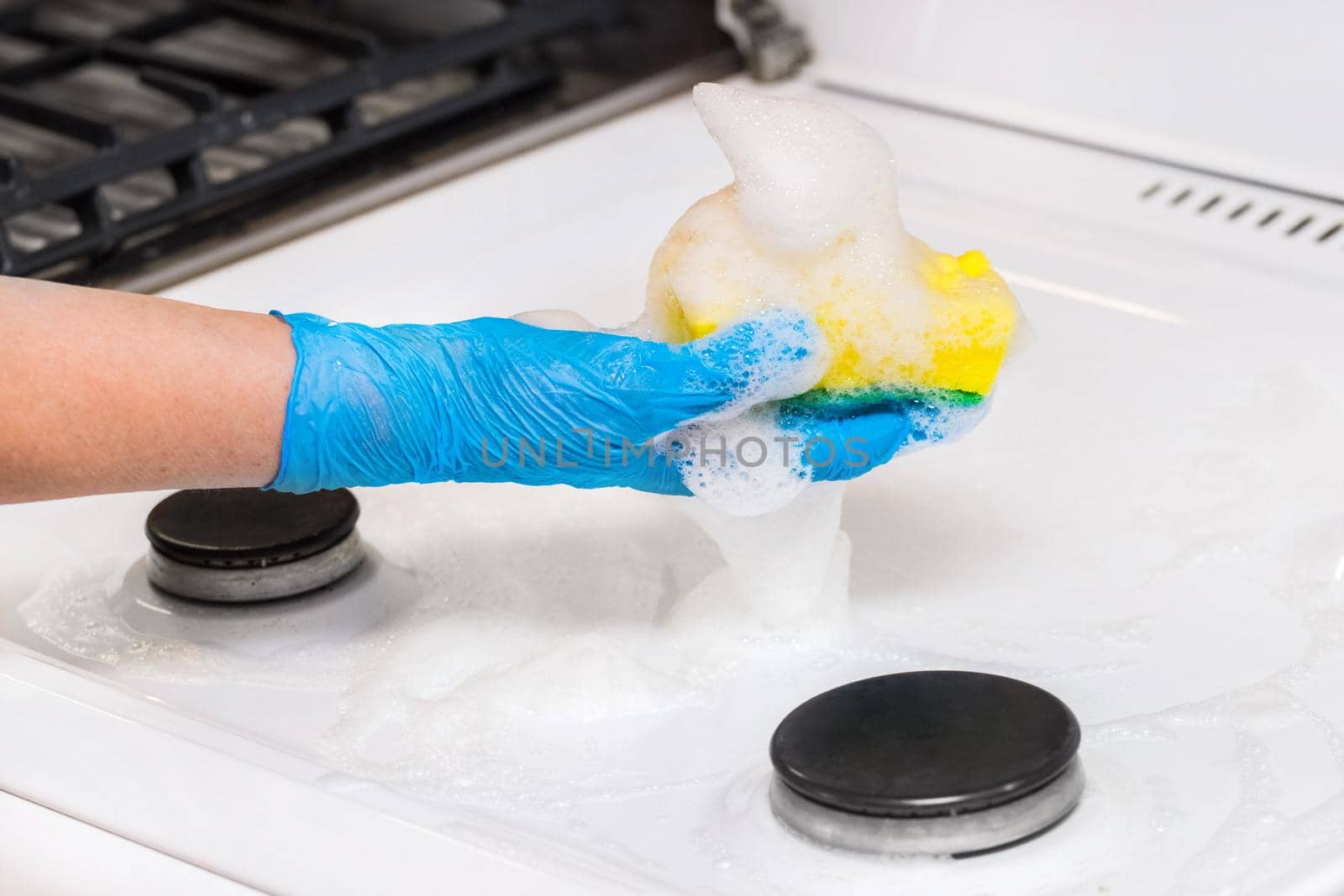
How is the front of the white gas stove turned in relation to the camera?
facing the viewer and to the left of the viewer
